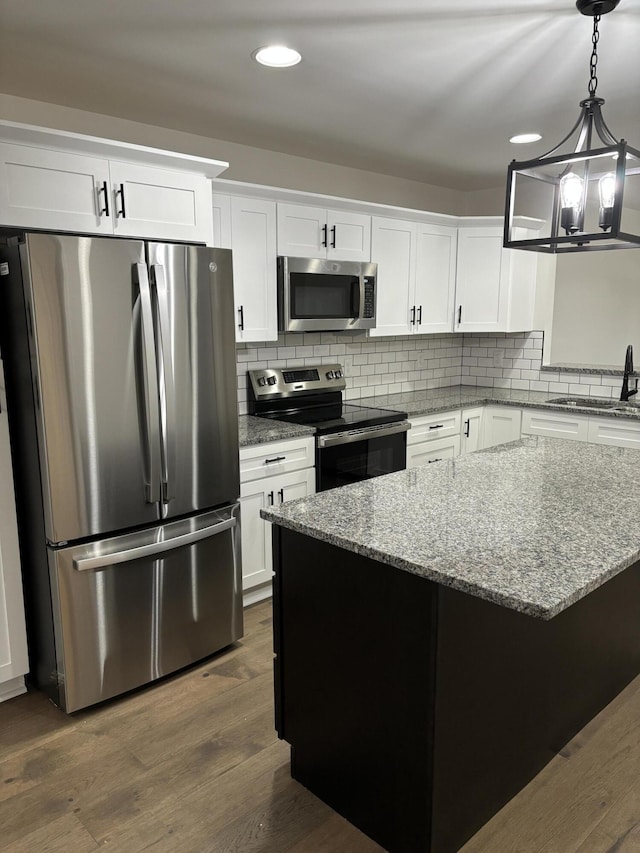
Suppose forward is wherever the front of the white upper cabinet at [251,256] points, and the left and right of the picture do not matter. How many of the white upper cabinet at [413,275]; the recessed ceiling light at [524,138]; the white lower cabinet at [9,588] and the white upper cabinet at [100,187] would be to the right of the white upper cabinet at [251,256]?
2

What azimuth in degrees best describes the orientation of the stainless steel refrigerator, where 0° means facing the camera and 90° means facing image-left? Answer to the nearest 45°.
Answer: approximately 315°

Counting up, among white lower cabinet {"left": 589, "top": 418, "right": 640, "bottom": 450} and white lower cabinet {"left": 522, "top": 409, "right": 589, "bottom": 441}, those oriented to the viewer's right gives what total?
0

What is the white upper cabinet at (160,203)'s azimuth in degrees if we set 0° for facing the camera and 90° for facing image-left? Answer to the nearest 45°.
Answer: approximately 315°

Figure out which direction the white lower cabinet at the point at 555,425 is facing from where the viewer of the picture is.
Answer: facing the viewer and to the left of the viewer

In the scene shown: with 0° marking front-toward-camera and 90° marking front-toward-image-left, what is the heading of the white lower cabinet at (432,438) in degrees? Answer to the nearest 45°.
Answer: approximately 315°

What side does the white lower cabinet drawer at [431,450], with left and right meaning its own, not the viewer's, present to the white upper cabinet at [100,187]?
right

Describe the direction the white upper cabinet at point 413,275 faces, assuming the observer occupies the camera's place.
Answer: facing the viewer and to the right of the viewer

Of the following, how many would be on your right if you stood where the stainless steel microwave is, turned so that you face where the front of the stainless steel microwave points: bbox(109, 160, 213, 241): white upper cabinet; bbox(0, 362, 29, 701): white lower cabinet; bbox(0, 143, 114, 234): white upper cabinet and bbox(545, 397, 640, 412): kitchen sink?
3

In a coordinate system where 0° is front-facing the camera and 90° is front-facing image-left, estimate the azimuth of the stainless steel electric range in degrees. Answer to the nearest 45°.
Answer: approximately 315°
